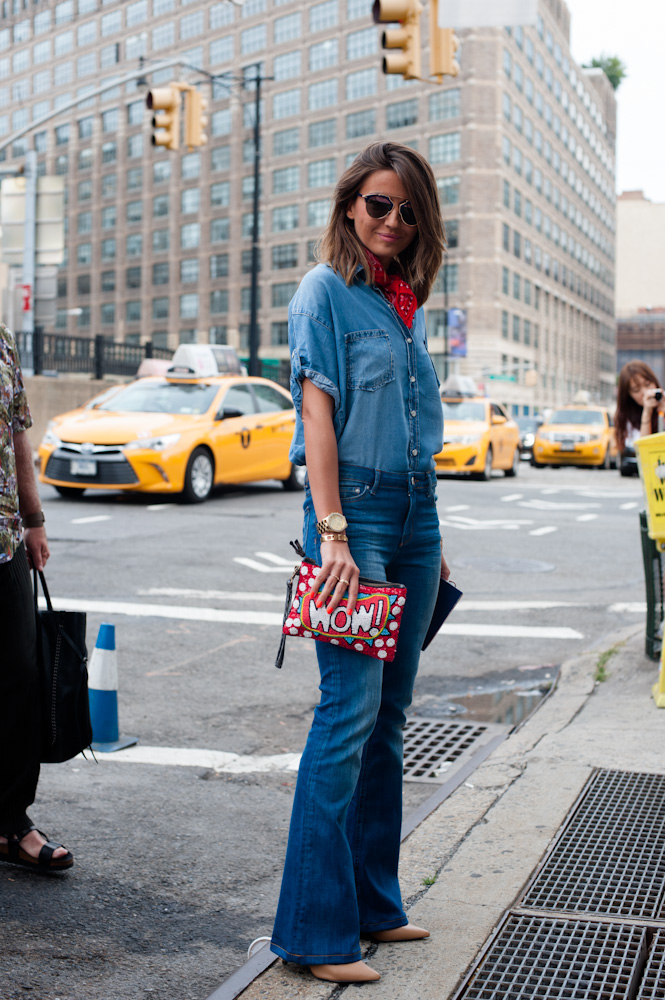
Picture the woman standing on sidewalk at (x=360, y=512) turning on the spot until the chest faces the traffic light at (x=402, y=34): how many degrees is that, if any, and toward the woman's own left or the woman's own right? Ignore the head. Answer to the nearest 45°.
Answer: approximately 135° to the woman's own left

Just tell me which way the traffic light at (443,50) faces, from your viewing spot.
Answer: facing away from the viewer and to the right of the viewer
